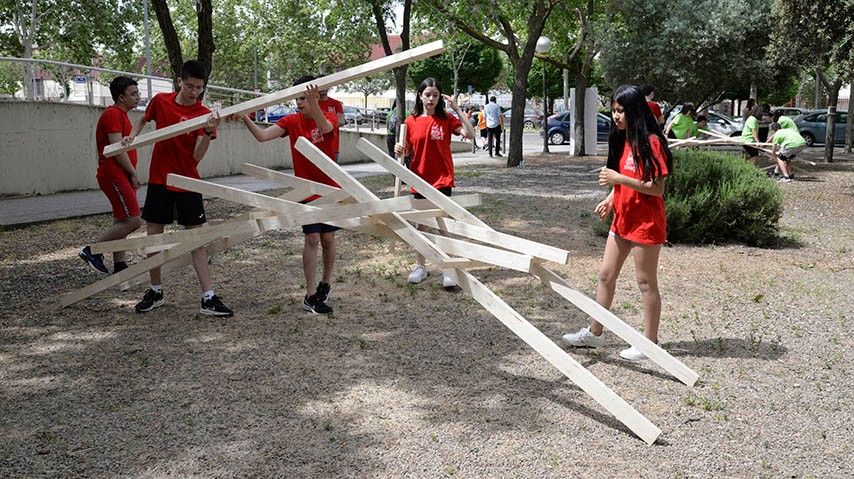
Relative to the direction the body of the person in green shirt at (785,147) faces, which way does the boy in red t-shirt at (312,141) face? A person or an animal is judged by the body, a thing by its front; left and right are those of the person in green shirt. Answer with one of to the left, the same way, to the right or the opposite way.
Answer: to the left

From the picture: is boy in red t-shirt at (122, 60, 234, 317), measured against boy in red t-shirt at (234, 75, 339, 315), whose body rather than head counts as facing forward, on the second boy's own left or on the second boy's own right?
on the second boy's own right

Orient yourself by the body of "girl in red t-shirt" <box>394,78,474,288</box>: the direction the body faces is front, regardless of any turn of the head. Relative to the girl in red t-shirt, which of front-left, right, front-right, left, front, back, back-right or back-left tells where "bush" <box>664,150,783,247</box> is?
back-left

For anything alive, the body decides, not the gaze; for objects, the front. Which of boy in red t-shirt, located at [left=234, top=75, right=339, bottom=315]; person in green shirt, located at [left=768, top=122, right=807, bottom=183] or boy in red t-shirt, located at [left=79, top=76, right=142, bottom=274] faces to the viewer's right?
boy in red t-shirt, located at [left=79, top=76, right=142, bottom=274]

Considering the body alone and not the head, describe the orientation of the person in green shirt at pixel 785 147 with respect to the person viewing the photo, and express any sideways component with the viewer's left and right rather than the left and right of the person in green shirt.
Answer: facing to the left of the viewer

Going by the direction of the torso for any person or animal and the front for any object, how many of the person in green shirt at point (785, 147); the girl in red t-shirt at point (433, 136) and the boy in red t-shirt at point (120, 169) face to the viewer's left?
1

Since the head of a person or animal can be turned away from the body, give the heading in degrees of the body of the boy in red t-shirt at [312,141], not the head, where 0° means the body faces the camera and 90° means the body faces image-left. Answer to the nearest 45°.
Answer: approximately 45°

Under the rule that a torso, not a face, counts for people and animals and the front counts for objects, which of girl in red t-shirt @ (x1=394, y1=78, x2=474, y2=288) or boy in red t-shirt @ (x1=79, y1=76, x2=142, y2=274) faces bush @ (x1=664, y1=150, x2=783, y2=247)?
the boy in red t-shirt

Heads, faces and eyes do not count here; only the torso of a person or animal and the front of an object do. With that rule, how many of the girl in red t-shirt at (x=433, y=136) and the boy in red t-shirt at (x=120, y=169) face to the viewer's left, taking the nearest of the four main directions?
0

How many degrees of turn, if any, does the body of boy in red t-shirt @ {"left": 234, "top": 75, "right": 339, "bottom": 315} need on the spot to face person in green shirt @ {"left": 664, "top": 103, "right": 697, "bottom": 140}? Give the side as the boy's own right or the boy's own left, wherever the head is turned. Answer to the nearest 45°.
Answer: approximately 180°

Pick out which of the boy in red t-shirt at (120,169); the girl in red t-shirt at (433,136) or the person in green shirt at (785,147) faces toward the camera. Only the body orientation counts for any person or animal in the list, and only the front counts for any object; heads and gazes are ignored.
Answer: the girl in red t-shirt

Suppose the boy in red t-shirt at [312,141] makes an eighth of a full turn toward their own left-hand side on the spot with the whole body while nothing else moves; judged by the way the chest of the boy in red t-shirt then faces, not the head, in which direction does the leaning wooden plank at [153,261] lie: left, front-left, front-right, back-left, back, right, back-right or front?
right

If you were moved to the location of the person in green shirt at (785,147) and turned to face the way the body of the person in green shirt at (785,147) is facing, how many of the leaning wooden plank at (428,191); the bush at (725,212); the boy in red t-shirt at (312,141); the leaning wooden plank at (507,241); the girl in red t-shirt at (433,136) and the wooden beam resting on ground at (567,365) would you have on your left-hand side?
6

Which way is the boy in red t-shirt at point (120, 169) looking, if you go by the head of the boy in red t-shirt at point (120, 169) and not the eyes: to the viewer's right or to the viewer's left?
to the viewer's right

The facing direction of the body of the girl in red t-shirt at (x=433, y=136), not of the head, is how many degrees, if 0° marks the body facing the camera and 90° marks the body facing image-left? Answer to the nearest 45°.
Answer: approximately 0°
